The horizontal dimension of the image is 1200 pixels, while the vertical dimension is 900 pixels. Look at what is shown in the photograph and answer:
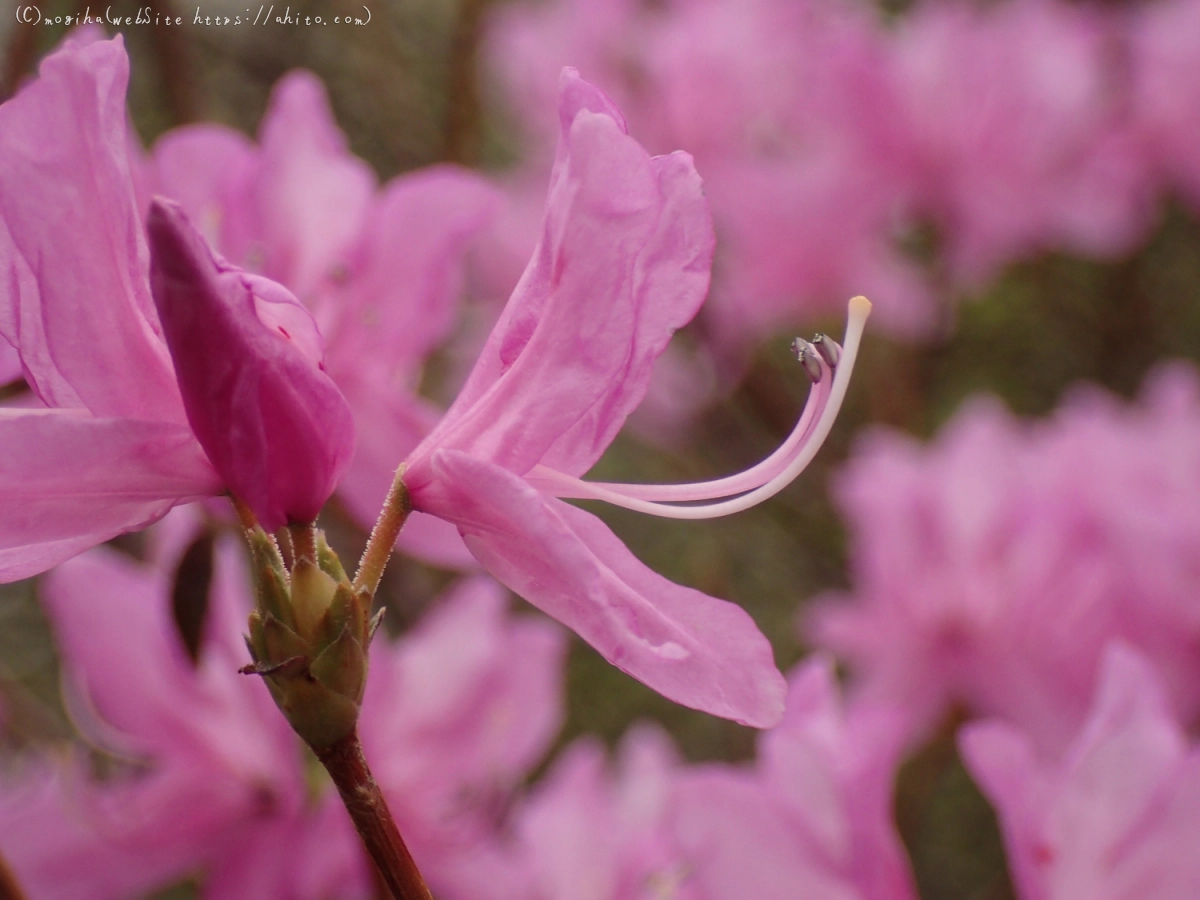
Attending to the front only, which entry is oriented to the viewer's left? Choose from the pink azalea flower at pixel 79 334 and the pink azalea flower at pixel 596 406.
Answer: the pink azalea flower at pixel 79 334

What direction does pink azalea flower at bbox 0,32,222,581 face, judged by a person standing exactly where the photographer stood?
facing to the left of the viewer

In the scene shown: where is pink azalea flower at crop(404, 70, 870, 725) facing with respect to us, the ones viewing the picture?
facing to the right of the viewer

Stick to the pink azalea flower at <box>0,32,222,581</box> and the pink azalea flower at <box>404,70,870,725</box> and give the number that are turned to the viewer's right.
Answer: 1

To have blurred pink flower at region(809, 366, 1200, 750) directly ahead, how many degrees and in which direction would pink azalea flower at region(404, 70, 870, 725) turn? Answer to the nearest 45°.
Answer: approximately 45° to its left

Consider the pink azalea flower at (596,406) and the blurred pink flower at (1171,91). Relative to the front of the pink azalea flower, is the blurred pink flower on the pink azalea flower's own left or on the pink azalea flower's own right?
on the pink azalea flower's own left

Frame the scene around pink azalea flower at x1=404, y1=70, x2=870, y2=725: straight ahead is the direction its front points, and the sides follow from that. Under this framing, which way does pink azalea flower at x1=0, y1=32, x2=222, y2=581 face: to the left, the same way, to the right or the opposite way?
the opposite way

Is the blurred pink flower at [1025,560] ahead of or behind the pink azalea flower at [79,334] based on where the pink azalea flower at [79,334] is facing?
behind
